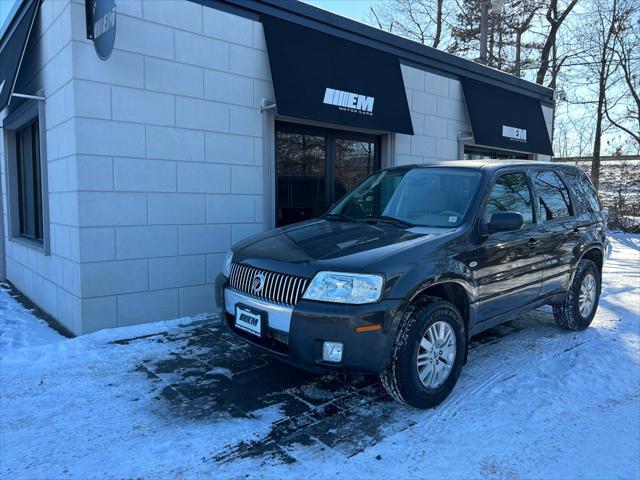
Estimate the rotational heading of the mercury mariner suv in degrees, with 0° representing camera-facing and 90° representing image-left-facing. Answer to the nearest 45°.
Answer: approximately 45°

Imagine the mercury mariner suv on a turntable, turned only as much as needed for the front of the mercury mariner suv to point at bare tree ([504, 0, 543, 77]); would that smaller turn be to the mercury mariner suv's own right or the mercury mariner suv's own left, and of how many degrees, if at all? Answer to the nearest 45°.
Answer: approximately 135° to the mercury mariner suv's own right

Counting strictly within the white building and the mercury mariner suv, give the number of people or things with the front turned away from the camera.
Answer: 0

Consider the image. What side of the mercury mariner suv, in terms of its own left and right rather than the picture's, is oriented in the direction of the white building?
right

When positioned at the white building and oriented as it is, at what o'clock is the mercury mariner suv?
The mercury mariner suv is roughly at 12 o'clock from the white building.

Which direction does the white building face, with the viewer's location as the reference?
facing the viewer and to the right of the viewer

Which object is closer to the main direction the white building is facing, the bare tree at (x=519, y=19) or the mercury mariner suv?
the mercury mariner suv

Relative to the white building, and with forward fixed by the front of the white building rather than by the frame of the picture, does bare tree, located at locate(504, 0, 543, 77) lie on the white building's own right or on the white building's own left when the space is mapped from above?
on the white building's own left

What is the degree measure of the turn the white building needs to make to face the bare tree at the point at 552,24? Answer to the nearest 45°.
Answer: approximately 90° to its left
